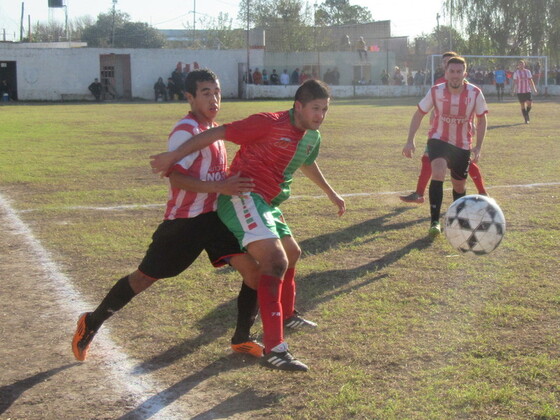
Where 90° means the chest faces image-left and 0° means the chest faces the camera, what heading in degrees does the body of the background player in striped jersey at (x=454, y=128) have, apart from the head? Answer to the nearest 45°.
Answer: approximately 0°

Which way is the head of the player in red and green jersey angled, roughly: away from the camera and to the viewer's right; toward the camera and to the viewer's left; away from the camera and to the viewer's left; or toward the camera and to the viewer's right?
toward the camera and to the viewer's right

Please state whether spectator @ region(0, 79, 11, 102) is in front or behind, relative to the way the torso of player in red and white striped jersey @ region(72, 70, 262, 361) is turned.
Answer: behind

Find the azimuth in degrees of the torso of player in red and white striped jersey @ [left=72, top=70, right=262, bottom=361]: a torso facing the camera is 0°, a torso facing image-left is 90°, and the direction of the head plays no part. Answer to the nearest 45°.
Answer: approximately 315°

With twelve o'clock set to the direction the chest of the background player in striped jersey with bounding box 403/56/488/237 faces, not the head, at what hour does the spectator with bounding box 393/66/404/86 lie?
The spectator is roughly at 6 o'clock from the background player in striped jersey.

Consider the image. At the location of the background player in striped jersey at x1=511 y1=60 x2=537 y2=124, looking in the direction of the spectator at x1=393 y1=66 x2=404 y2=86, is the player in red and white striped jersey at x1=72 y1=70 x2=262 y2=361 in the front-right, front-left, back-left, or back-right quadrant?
back-left

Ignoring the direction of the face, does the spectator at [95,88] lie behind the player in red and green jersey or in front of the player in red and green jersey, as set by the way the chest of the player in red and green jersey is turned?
behind

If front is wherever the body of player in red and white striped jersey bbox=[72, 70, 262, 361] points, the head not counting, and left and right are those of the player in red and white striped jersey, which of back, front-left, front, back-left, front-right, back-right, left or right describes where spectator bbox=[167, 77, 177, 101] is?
back-left

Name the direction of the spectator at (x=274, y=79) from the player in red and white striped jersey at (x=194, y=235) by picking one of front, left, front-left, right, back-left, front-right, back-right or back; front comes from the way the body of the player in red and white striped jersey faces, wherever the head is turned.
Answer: back-left

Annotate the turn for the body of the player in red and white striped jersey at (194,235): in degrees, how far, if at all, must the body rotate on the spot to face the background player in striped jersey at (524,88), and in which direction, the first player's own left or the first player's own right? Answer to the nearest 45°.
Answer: approximately 90° to the first player's own left

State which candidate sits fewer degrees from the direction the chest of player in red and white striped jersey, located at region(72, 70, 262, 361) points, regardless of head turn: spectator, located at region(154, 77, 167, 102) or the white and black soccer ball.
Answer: the white and black soccer ball
